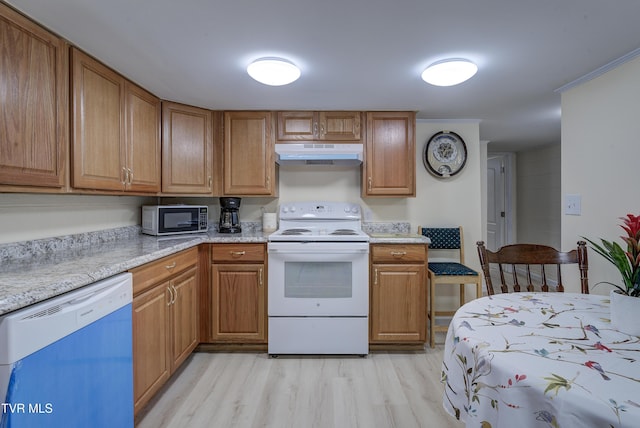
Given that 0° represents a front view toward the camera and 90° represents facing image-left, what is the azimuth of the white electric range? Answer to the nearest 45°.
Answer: approximately 0°

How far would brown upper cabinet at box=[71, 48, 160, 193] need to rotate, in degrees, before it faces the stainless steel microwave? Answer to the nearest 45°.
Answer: approximately 90° to its left

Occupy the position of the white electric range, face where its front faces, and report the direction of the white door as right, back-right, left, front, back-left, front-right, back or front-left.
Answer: back-left

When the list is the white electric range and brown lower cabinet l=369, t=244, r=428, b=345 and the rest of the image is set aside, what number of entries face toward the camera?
2

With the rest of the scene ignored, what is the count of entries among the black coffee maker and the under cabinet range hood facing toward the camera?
2

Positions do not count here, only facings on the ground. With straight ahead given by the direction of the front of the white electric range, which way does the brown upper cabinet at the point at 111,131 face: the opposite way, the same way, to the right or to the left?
to the left

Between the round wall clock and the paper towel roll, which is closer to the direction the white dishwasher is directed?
the round wall clock

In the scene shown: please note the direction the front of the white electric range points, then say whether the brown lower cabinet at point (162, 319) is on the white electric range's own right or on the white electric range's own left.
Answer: on the white electric range's own right

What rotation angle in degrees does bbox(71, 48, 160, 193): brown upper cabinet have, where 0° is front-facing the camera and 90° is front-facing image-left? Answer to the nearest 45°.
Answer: approximately 315°

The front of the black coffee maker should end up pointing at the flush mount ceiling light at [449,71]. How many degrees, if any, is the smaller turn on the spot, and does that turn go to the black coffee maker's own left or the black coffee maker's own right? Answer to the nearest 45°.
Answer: approximately 45° to the black coffee maker's own left
